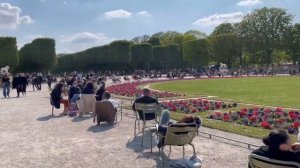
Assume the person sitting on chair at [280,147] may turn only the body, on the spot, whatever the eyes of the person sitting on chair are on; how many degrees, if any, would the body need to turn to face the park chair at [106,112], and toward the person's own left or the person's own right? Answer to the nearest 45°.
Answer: approximately 90° to the person's own left

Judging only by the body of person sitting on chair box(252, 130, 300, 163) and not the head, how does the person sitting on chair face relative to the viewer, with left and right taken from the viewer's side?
facing away from the viewer and to the right of the viewer

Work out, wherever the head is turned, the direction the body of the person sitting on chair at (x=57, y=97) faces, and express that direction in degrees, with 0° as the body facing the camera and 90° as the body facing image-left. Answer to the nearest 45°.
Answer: approximately 270°

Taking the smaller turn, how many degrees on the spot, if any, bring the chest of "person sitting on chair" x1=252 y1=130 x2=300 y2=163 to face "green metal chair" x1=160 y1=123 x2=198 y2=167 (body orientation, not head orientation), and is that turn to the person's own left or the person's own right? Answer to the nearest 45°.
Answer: approximately 90° to the person's own left

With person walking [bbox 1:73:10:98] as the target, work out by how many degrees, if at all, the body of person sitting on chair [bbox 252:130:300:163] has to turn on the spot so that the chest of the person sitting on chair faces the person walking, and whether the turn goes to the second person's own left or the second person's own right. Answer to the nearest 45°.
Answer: approximately 90° to the second person's own left

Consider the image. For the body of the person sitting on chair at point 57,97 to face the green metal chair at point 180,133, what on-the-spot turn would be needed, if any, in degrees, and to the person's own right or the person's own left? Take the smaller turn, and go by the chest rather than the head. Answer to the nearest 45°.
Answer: approximately 90° to the person's own right

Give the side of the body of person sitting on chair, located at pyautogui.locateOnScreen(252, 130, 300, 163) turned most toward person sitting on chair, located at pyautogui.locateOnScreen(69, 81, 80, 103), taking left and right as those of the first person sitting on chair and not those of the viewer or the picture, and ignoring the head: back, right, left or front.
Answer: left

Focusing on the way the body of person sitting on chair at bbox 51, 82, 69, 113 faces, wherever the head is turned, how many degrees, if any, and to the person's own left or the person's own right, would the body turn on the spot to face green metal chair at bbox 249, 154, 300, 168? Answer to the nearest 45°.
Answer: approximately 90° to the person's own right
